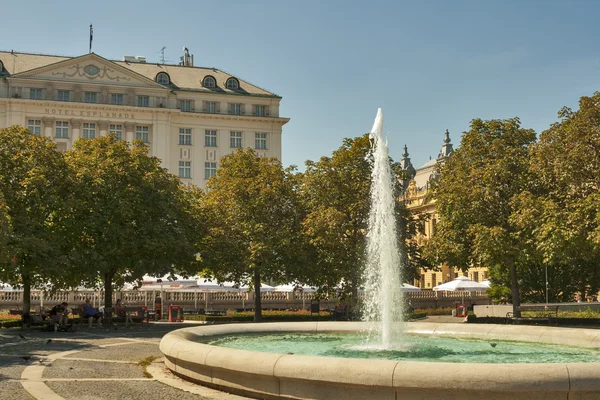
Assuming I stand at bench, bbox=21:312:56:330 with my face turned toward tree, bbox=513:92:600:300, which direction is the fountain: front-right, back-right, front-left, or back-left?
front-right

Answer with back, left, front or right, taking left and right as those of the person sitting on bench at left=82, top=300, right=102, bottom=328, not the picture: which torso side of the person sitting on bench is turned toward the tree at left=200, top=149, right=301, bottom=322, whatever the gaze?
left

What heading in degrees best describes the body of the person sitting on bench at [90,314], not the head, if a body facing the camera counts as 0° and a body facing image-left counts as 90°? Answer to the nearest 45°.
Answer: approximately 315°

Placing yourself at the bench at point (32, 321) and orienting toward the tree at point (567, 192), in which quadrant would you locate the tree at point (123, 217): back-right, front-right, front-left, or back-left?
front-left

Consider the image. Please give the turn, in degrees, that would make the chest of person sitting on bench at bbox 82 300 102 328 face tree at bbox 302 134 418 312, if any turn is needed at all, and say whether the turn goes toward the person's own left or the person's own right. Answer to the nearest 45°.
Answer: approximately 45° to the person's own left

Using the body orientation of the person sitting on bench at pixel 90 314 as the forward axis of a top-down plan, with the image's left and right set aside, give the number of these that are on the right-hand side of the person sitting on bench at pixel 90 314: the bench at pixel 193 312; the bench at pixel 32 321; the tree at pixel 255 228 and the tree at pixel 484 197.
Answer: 1

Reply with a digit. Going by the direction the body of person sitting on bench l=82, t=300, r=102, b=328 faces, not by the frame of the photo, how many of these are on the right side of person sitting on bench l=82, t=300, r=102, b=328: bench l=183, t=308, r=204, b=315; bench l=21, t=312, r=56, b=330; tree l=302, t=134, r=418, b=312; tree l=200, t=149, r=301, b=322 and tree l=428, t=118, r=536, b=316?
1

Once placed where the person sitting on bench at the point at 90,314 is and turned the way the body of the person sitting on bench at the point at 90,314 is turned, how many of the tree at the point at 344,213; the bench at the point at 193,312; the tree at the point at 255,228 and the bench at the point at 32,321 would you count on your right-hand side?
1

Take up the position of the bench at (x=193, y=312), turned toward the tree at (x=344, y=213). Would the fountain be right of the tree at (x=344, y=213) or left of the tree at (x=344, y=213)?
right
